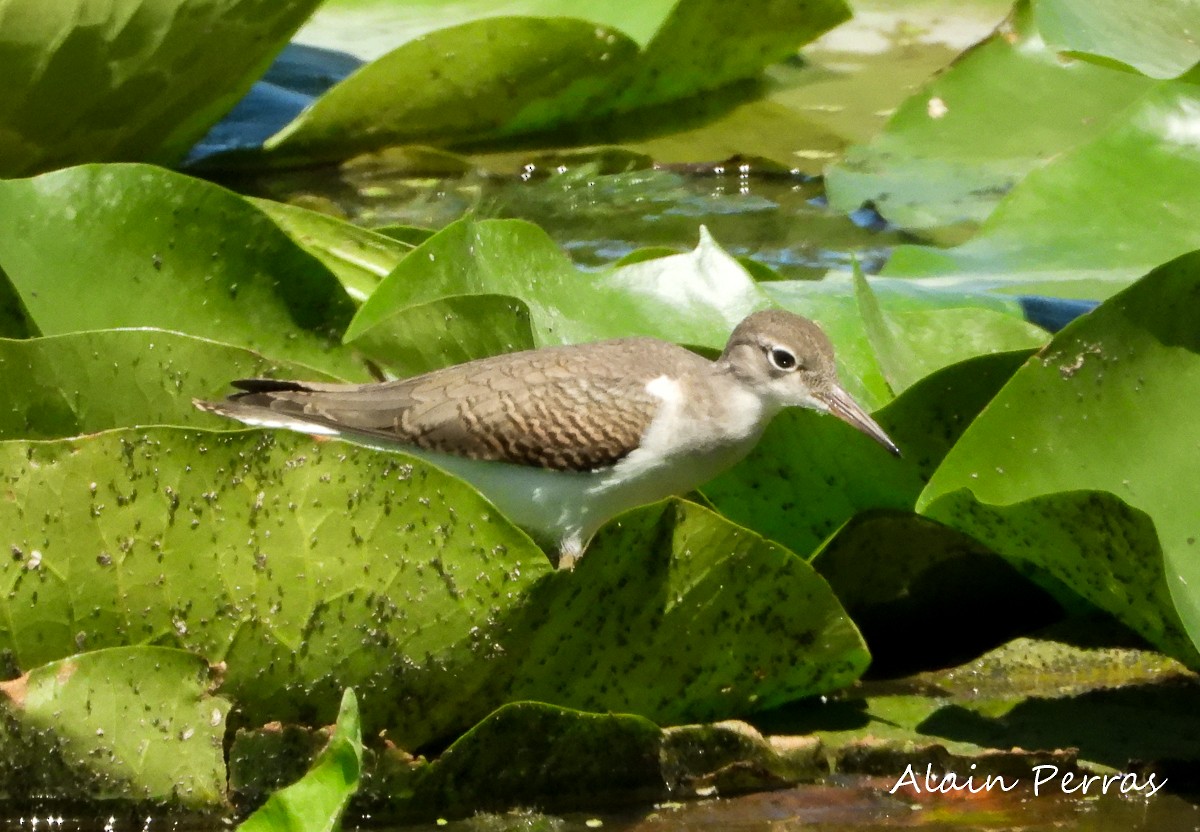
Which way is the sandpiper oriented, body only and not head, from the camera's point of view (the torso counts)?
to the viewer's right

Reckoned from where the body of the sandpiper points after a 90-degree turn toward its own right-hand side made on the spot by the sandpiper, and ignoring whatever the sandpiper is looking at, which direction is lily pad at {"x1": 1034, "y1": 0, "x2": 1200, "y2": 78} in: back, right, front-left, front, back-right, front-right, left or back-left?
back-left

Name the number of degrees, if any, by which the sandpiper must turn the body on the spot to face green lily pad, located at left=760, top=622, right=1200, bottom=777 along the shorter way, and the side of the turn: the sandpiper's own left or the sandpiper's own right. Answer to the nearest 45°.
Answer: approximately 45° to the sandpiper's own right

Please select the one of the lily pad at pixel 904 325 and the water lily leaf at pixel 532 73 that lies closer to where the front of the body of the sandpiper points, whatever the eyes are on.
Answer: the lily pad

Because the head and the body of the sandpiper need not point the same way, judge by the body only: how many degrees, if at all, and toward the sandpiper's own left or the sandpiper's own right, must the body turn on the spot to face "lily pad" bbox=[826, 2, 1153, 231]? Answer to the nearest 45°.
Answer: approximately 45° to the sandpiper's own left

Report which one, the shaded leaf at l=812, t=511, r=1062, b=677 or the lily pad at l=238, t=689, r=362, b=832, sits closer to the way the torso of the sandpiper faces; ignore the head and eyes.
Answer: the shaded leaf

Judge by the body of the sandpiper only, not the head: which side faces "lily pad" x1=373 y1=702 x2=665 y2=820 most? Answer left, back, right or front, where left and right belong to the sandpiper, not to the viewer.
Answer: right

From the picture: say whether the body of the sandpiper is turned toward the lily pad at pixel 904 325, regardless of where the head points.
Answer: yes

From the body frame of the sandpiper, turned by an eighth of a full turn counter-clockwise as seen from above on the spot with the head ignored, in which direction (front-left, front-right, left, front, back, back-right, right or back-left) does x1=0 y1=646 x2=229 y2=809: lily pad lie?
back
